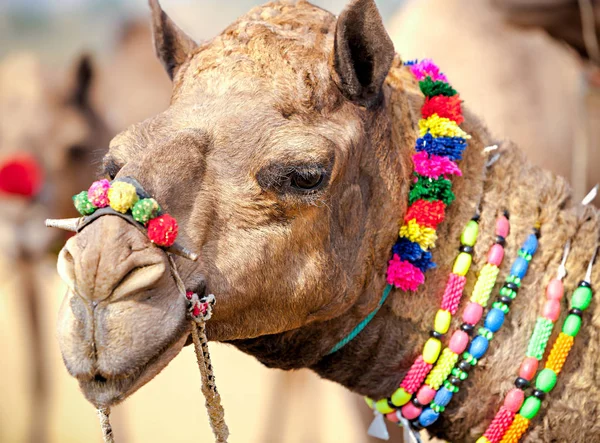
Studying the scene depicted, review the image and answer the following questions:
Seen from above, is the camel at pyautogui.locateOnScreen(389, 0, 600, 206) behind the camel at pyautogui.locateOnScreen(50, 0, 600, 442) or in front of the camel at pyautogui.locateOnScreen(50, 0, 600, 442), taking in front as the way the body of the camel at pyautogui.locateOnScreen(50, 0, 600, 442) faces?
behind

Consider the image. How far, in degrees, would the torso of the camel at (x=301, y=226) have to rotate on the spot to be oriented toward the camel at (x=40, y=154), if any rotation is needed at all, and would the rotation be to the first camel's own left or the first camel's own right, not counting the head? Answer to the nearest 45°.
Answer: approximately 90° to the first camel's own right

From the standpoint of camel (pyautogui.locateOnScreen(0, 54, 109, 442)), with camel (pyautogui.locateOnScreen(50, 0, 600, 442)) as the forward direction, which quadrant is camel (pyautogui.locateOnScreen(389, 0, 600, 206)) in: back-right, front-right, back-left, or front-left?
front-left

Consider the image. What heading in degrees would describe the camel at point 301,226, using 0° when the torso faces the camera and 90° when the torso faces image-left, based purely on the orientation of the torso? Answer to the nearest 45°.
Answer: approximately 45°

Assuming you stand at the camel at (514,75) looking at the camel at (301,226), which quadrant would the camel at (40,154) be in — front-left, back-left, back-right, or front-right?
front-right

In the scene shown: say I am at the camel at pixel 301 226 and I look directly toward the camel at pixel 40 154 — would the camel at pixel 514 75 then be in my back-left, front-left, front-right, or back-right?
front-right
